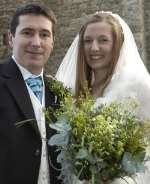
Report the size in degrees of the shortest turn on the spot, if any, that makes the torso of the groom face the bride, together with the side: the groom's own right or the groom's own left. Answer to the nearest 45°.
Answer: approximately 90° to the groom's own left

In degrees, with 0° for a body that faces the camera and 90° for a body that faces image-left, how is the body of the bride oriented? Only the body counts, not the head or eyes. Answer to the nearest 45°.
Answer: approximately 45°
